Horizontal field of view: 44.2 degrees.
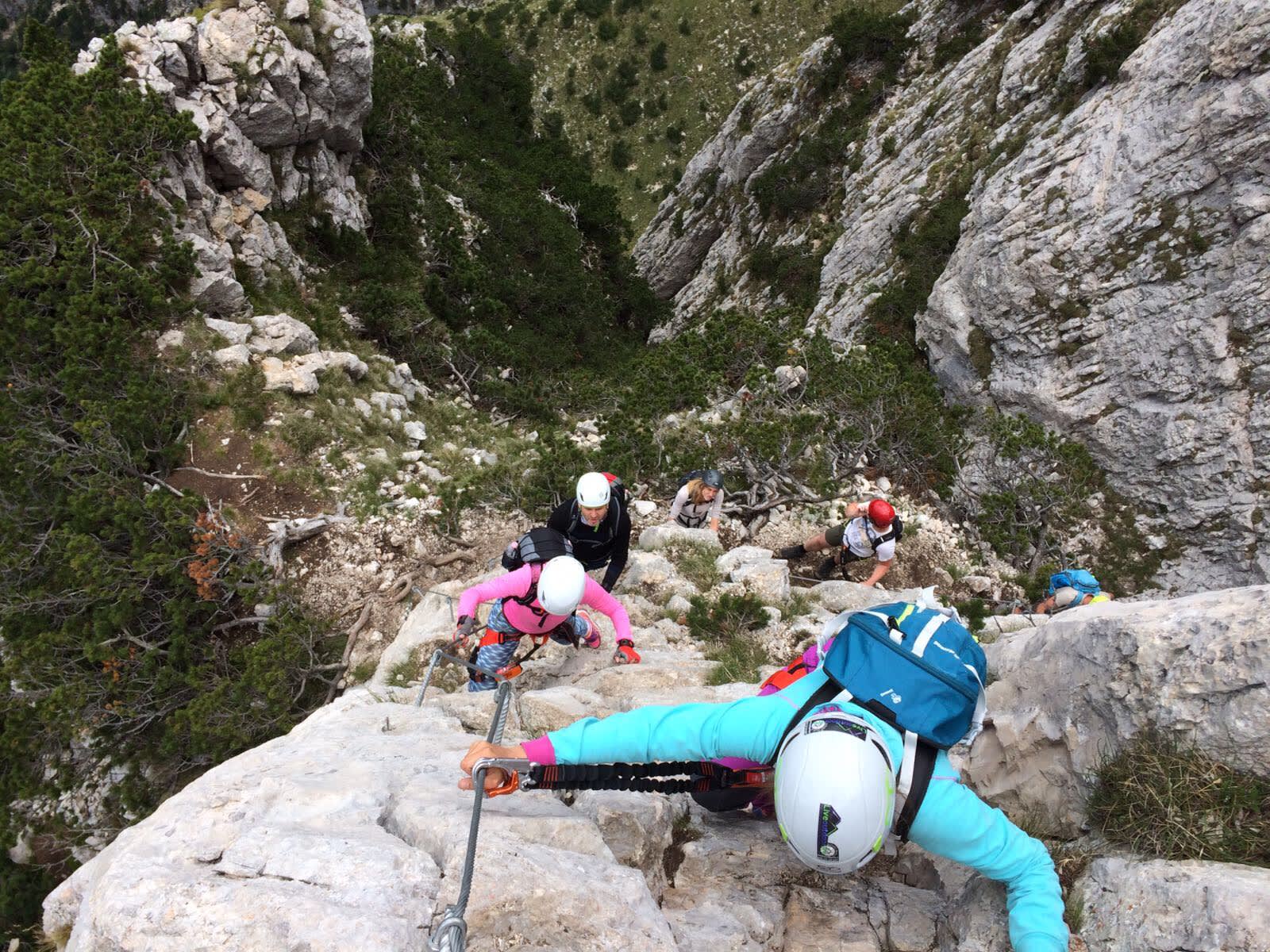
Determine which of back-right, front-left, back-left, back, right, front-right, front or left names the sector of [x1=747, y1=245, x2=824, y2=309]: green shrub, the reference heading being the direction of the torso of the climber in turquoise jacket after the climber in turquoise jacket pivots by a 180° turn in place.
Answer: front

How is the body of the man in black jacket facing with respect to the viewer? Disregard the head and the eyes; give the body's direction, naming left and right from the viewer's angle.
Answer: facing the viewer

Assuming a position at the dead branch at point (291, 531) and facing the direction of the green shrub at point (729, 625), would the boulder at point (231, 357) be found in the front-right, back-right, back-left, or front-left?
back-left

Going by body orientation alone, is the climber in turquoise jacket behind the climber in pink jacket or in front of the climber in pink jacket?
in front

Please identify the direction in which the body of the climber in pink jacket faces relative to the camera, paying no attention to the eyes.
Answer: toward the camera

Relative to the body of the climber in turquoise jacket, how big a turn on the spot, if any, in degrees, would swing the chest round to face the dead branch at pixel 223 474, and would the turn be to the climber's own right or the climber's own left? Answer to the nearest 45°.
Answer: approximately 135° to the climber's own right

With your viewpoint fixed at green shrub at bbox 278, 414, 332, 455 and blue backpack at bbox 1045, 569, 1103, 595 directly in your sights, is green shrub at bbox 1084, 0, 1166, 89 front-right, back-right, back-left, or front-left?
front-left

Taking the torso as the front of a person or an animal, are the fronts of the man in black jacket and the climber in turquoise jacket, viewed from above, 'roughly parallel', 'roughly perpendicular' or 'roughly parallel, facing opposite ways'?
roughly parallel

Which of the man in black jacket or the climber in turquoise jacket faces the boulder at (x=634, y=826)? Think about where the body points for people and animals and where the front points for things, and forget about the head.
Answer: the man in black jacket

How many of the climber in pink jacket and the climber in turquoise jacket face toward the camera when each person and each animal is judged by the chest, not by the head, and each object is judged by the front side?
2

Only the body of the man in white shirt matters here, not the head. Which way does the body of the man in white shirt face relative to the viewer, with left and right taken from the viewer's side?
facing the viewer and to the left of the viewer

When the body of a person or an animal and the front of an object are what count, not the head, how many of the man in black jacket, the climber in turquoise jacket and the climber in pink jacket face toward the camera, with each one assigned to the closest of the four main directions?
3

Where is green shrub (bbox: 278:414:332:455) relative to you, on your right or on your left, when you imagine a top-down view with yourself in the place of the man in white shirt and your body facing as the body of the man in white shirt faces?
on your right
